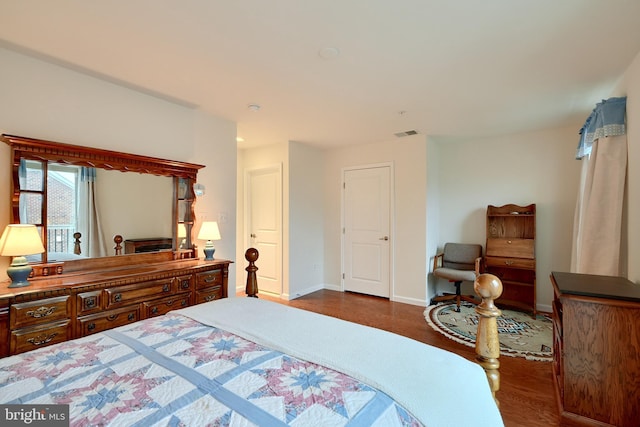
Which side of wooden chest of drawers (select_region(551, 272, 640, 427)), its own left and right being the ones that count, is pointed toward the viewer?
left

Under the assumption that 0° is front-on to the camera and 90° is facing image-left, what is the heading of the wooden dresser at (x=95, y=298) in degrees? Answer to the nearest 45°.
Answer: approximately 315°

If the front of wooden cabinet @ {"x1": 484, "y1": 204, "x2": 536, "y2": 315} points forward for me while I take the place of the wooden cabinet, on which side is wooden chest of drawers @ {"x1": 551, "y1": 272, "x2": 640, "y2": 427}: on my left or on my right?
on my left

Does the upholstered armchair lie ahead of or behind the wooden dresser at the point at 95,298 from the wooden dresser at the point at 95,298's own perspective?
ahead

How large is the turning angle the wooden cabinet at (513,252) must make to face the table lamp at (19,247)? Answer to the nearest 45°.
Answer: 0° — it already faces it

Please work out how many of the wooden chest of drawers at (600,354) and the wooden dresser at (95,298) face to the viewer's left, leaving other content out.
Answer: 1

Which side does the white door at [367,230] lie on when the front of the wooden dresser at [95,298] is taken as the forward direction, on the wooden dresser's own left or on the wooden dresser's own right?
on the wooden dresser's own left
